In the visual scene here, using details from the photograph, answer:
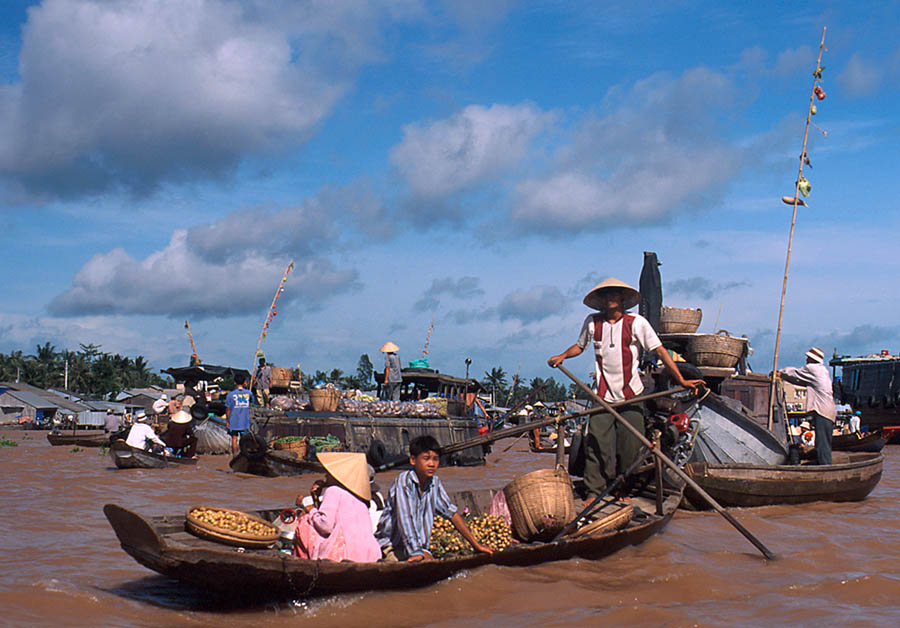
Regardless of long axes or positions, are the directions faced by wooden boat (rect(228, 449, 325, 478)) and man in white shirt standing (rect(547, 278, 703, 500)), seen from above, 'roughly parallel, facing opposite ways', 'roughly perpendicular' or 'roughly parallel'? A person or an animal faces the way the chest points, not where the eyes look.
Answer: roughly perpendicular

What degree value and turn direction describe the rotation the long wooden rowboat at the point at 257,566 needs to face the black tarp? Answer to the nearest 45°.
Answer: approximately 135° to its right

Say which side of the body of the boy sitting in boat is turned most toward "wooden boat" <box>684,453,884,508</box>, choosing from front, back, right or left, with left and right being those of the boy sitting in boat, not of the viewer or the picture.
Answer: left

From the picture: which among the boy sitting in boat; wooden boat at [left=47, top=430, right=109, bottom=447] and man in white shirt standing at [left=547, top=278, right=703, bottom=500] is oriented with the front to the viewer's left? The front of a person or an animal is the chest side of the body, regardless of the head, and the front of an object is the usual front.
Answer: the wooden boat

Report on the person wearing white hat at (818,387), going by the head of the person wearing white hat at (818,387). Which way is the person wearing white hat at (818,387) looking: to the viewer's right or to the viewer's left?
to the viewer's left

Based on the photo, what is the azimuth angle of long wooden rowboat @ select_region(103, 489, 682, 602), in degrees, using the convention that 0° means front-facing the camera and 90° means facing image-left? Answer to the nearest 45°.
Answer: approximately 90°

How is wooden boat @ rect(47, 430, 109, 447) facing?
to the viewer's left
